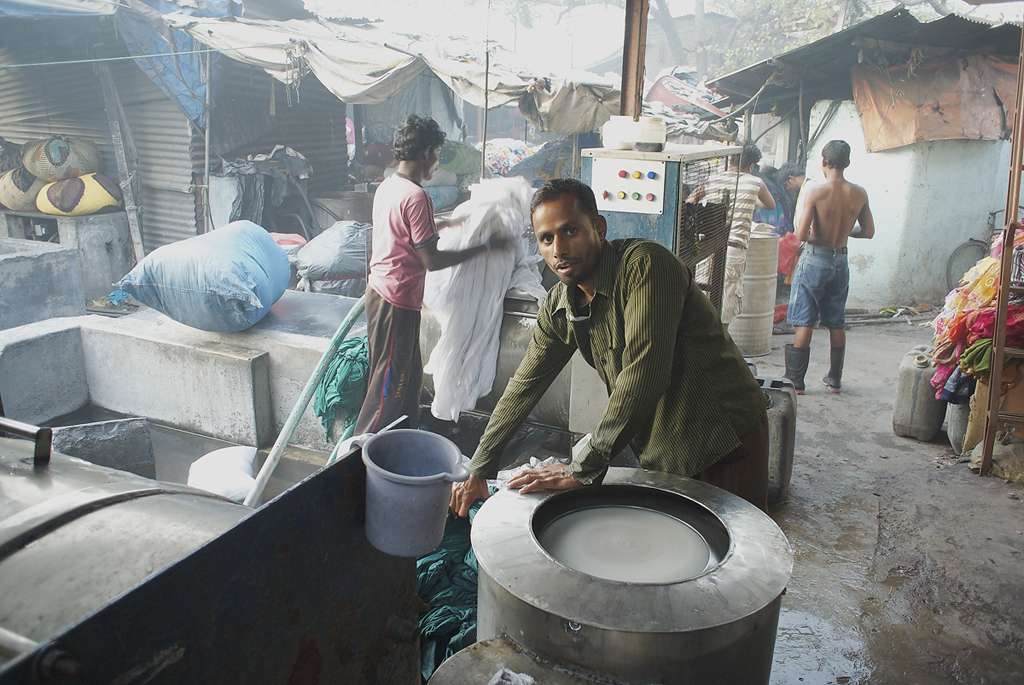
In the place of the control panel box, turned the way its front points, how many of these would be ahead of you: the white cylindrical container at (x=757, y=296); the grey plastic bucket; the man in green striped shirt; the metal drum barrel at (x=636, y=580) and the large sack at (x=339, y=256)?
3

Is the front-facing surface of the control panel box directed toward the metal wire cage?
no

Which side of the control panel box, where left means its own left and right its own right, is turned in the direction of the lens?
front

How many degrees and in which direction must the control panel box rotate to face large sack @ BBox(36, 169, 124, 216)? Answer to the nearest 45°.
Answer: approximately 135° to its right

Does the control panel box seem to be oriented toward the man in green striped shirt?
yes

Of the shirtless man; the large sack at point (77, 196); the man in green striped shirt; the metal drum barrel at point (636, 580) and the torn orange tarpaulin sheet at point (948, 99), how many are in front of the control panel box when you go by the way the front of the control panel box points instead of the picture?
2

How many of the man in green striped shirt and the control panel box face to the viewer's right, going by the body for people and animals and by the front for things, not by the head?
0

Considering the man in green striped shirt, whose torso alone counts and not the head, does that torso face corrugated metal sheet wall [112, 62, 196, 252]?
no

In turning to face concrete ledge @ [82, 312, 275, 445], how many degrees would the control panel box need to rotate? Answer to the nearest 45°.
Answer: approximately 90° to its right

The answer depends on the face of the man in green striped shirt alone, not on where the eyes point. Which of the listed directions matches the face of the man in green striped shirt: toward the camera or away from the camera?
toward the camera

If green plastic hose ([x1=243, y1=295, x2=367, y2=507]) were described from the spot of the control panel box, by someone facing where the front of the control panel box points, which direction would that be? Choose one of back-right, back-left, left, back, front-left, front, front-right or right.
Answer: right

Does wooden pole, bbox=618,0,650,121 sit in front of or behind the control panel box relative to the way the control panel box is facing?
behind

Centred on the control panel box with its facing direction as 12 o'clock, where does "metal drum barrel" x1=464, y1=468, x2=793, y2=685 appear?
The metal drum barrel is roughly at 12 o'clock from the control panel box.

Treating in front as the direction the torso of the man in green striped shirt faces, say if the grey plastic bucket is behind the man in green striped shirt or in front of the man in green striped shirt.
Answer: in front

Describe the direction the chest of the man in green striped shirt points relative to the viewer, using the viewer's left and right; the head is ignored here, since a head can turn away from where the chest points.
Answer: facing the viewer and to the left of the viewer

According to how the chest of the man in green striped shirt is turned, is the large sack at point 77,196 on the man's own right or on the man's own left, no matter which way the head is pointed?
on the man's own right

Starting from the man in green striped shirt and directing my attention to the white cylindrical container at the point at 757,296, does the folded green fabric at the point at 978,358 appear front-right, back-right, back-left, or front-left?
front-right

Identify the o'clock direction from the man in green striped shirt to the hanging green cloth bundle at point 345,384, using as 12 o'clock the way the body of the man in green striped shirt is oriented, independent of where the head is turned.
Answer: The hanging green cloth bundle is roughly at 3 o'clock from the man in green striped shirt.
